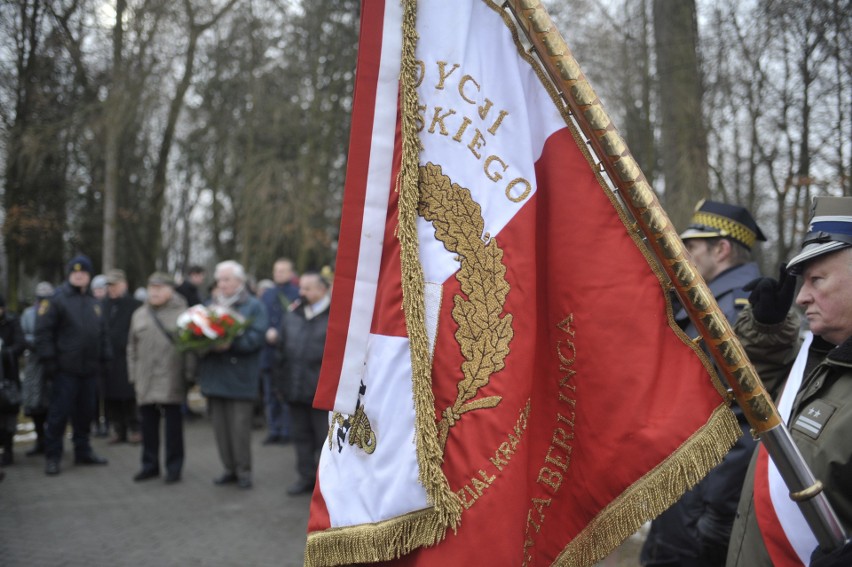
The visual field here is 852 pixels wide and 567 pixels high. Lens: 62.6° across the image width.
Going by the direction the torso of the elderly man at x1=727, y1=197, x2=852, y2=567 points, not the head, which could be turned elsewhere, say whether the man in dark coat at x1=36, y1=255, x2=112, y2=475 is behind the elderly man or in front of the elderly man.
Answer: in front

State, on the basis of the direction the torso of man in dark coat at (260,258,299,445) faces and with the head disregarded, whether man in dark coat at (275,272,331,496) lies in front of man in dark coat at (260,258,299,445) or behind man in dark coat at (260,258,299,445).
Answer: in front

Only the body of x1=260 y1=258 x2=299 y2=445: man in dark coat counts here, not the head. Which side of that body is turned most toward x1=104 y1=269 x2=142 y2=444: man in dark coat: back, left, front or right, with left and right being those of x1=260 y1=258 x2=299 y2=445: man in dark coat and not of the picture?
right

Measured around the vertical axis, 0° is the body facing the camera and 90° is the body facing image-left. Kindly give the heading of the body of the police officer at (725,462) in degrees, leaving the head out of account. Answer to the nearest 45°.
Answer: approximately 90°

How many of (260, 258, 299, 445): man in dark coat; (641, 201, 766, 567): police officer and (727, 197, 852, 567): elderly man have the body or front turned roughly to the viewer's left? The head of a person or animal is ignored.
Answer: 2

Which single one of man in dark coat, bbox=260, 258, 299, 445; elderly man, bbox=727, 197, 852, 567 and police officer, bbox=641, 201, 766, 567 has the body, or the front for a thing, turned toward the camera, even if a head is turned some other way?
the man in dark coat

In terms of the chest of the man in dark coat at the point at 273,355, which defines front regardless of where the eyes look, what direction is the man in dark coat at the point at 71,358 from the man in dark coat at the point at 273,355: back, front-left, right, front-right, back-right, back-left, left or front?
front-right

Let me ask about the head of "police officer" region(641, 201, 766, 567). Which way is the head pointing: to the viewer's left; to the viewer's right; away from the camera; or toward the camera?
to the viewer's left

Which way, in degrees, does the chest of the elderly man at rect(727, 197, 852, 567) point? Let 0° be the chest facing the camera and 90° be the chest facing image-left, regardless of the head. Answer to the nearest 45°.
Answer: approximately 90°

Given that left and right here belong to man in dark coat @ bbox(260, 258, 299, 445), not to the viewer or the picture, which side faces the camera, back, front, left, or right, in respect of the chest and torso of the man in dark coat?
front
